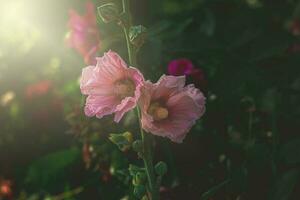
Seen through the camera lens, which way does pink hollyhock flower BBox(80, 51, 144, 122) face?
facing the viewer and to the left of the viewer

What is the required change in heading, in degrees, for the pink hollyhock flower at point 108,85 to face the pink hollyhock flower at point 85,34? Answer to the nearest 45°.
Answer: approximately 135° to its right

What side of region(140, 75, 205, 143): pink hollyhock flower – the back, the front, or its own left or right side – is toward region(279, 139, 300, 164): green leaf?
left

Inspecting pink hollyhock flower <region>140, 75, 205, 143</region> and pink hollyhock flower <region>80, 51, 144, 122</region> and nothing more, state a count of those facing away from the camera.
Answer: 0
